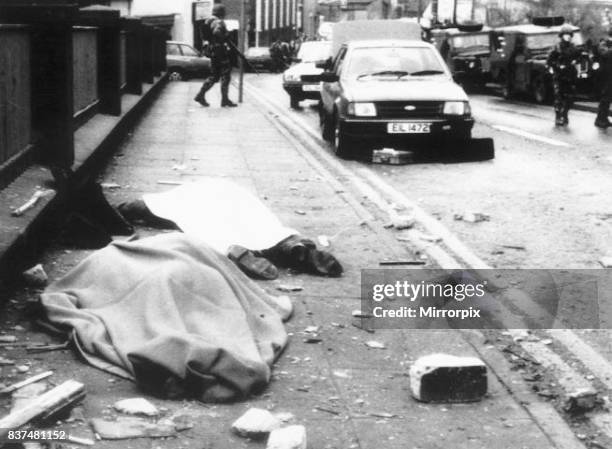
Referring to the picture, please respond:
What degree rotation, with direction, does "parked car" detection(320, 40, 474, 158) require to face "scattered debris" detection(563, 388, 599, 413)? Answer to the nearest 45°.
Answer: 0° — it already faces it

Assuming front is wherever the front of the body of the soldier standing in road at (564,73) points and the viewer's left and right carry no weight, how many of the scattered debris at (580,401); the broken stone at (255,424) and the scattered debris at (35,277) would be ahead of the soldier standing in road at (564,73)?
3

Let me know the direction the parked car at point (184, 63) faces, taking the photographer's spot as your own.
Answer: facing to the right of the viewer

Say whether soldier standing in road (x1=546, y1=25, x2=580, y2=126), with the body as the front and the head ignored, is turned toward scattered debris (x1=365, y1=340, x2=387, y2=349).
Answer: yes

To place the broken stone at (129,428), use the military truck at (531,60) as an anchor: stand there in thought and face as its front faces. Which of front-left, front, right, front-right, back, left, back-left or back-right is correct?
front-right

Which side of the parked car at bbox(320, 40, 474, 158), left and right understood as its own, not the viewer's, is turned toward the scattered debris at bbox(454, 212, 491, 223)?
front

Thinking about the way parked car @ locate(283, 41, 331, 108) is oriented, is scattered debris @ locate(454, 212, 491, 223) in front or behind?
in front

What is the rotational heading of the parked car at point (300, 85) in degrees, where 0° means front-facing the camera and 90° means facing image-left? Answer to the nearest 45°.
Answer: approximately 0°

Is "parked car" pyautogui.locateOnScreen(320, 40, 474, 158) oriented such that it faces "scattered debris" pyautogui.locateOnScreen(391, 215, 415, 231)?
yes
